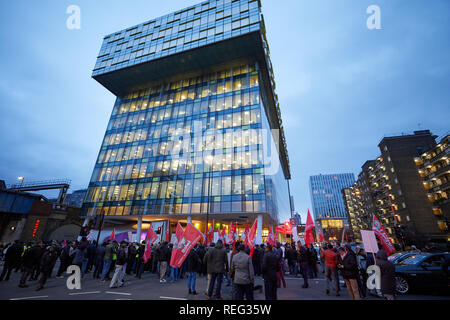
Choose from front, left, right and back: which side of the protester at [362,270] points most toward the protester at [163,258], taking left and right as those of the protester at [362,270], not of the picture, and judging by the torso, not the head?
front

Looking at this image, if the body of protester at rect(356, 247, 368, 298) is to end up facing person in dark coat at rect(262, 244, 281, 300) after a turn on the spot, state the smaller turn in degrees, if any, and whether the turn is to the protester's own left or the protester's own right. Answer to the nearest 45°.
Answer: approximately 45° to the protester's own left

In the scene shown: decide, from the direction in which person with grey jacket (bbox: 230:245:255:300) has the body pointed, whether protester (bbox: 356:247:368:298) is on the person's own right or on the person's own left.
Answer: on the person's own right

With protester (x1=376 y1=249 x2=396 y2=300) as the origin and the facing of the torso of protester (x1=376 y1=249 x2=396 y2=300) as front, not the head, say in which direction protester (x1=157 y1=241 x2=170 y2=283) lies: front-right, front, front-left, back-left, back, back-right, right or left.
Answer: front-left

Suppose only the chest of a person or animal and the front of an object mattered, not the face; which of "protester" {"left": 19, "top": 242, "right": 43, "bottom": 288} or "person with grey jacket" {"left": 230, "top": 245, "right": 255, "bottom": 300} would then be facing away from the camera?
the person with grey jacket

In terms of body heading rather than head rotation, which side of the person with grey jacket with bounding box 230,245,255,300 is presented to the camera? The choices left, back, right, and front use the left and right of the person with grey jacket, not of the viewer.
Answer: back

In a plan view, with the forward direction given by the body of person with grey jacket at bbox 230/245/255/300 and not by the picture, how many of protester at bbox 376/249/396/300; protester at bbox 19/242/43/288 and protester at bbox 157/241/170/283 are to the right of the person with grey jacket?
1
